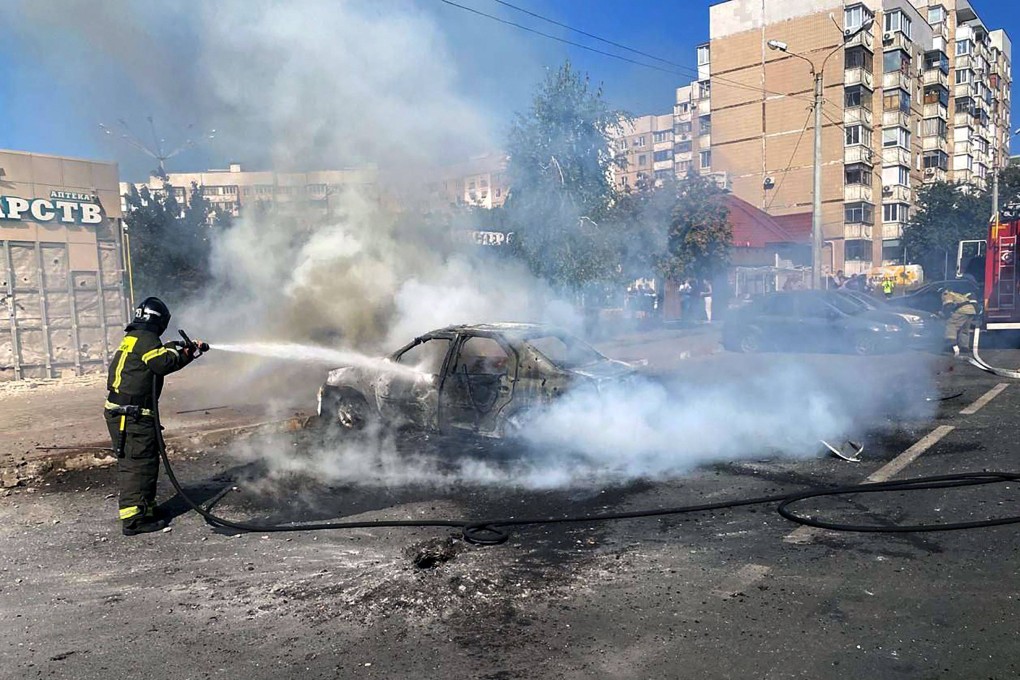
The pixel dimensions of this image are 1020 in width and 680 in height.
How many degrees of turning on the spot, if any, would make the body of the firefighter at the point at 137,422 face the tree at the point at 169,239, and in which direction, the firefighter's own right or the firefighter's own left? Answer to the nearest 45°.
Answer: approximately 45° to the firefighter's own left

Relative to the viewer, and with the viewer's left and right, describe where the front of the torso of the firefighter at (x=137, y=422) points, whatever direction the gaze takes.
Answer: facing away from the viewer and to the right of the viewer
